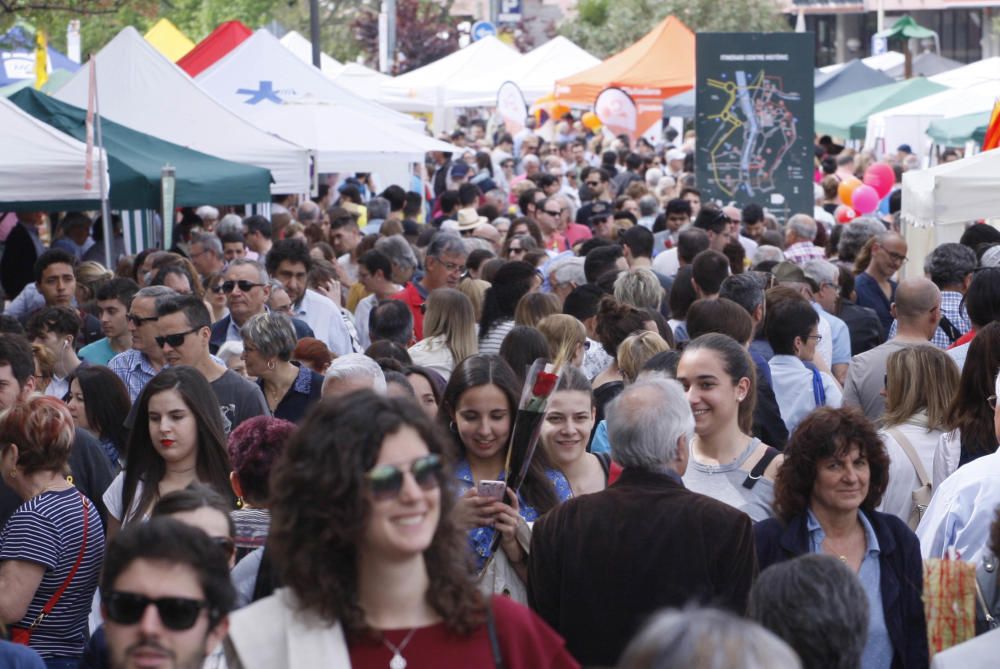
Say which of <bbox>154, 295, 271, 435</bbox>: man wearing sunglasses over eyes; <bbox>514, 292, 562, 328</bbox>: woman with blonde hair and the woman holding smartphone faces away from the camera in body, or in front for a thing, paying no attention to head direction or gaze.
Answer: the woman with blonde hair

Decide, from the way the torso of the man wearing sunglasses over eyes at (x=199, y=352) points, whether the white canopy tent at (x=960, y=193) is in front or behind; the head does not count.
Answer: behind

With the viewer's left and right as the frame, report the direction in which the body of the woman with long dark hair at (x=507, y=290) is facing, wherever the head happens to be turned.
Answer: facing away from the viewer and to the right of the viewer

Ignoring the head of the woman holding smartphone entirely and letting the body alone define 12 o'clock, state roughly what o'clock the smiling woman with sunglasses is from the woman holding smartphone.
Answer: The smiling woman with sunglasses is roughly at 12 o'clock from the woman holding smartphone.

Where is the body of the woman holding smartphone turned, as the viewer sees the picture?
toward the camera

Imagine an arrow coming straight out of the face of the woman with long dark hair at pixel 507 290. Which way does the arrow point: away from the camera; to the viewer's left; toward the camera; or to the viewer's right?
away from the camera

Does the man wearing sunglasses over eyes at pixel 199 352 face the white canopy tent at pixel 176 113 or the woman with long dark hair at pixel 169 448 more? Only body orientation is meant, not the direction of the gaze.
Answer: the woman with long dark hair

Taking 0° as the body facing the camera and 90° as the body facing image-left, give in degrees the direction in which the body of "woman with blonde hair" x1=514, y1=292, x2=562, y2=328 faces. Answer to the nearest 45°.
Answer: approximately 180°

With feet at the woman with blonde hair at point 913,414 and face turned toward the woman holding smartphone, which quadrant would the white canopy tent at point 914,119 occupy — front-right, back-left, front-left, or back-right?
back-right

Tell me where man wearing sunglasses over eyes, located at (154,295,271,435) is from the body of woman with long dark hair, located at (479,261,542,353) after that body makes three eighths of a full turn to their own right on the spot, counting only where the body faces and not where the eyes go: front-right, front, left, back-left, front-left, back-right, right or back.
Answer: front-right

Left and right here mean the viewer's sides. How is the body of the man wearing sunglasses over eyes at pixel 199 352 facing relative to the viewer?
facing the viewer and to the left of the viewer

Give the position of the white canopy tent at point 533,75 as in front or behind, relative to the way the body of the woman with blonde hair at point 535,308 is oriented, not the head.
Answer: in front
